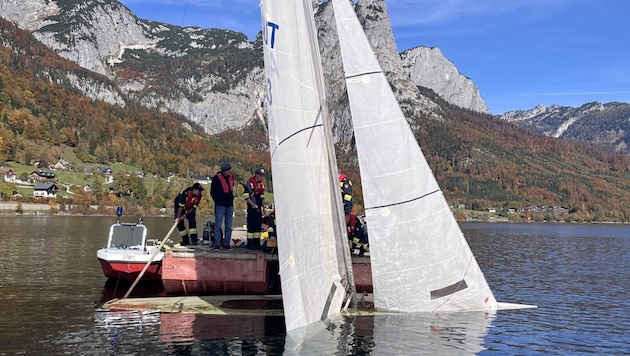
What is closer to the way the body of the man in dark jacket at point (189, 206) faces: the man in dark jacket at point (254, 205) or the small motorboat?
the man in dark jacket

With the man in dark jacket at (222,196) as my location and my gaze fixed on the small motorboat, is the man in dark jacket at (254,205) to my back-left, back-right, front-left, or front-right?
back-right

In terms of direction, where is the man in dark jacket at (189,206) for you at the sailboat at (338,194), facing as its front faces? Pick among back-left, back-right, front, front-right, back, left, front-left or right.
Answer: back-left

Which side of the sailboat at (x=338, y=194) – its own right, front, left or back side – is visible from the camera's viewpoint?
right

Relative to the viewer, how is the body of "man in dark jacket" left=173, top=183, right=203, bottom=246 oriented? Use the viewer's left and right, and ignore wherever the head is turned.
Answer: facing the viewer and to the right of the viewer

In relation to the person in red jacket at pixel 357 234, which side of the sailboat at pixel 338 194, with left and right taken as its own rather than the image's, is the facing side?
left

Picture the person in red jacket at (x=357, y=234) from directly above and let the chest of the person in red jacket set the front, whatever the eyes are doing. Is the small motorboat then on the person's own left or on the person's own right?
on the person's own right

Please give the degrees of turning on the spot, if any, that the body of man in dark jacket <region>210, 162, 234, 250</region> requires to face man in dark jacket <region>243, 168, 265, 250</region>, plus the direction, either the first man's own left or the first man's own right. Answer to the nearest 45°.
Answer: approximately 45° to the first man's own left

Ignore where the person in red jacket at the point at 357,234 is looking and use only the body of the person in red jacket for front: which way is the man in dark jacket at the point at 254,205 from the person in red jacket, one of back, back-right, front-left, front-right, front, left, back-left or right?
front-right

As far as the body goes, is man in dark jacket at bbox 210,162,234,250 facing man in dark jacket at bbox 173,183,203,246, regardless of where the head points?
no

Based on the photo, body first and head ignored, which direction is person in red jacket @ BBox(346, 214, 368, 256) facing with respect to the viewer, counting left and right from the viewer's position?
facing the viewer and to the left of the viewer

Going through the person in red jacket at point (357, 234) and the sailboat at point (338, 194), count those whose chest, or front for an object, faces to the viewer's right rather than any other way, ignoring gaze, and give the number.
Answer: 1

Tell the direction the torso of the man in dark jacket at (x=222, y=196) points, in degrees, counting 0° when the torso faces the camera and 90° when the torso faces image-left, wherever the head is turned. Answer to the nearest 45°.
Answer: approximately 315°
